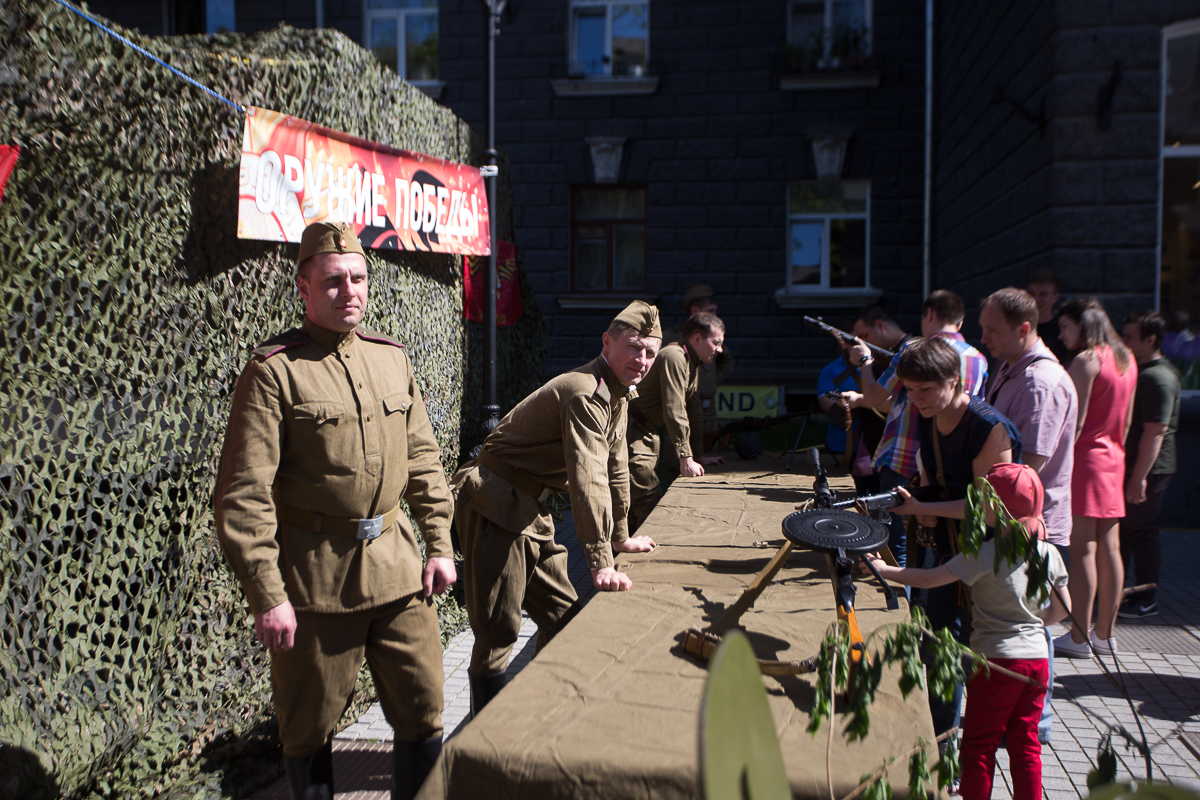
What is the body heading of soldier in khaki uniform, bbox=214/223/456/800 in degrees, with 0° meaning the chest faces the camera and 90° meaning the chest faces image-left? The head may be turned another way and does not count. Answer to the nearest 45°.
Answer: approximately 315°

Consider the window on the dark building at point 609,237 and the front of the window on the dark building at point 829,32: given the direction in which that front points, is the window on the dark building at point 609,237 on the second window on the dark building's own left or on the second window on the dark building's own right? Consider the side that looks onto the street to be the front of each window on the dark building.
on the second window on the dark building's own right

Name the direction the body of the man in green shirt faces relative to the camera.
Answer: to the viewer's left

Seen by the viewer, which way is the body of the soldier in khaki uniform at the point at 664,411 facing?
to the viewer's right

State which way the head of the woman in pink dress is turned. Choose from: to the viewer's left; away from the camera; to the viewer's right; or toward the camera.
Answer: to the viewer's left

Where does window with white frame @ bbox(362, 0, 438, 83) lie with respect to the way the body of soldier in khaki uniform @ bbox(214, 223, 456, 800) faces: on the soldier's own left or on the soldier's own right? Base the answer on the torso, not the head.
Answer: on the soldier's own left

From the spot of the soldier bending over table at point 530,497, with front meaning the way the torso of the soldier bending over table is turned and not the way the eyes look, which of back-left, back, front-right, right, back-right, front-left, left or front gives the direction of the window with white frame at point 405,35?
back-left

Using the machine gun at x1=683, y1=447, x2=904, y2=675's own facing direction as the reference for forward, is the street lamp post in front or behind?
in front

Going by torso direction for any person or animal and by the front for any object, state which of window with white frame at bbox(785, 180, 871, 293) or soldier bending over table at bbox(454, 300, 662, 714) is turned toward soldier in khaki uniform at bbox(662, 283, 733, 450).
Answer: the window with white frame

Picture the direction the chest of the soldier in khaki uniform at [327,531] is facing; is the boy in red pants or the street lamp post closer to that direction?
the boy in red pants

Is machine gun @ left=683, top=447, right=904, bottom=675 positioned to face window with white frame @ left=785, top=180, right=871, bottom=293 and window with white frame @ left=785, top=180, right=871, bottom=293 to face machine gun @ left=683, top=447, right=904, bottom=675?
yes

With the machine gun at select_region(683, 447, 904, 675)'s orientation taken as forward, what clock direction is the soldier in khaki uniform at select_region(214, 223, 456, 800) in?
The soldier in khaki uniform is roughly at 9 o'clock from the machine gun.
